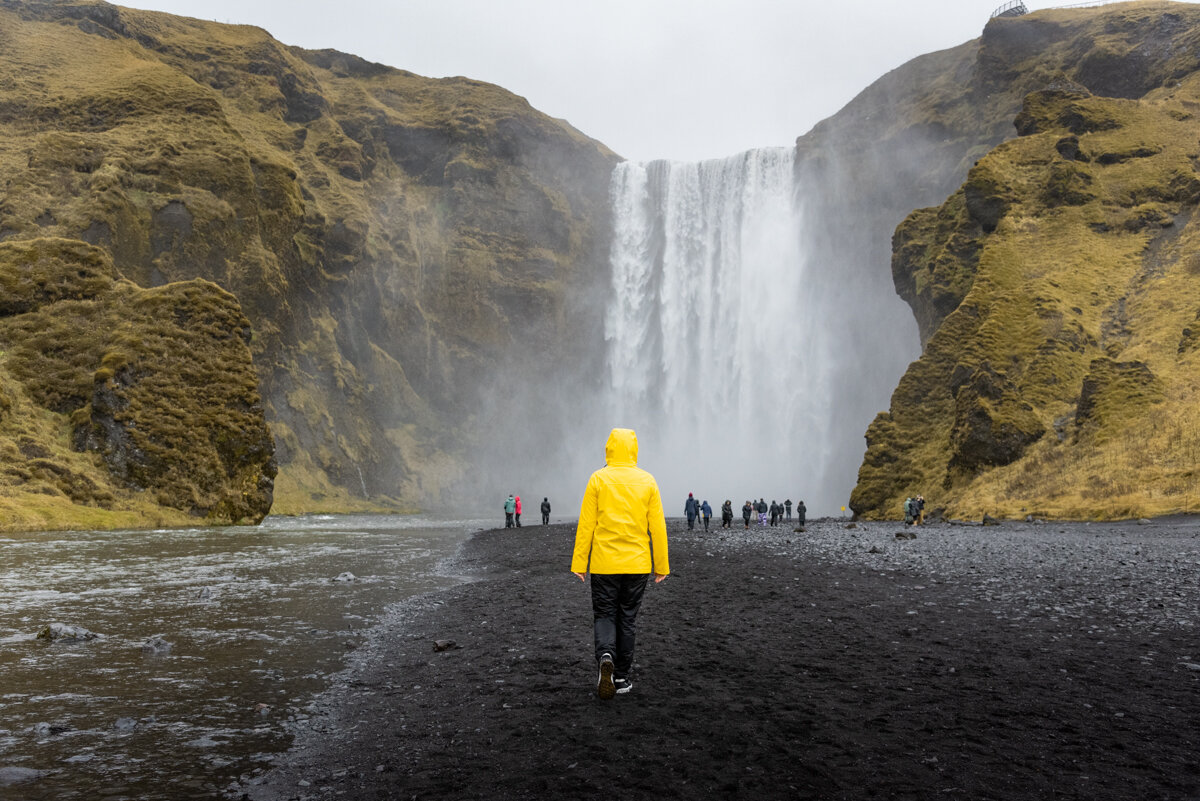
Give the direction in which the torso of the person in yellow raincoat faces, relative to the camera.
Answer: away from the camera

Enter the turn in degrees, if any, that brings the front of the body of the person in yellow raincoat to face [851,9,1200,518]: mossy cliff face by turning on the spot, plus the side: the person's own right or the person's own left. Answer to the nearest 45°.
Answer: approximately 45° to the person's own right

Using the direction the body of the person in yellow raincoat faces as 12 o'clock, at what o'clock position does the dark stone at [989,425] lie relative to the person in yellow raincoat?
The dark stone is roughly at 1 o'clock from the person in yellow raincoat.

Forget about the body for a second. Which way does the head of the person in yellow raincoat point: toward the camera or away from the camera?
away from the camera

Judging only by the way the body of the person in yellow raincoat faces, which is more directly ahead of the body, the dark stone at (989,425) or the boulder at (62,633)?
the dark stone

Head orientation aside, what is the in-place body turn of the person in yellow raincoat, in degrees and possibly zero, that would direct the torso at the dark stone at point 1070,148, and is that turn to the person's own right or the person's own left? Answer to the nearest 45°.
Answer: approximately 45° to the person's own right

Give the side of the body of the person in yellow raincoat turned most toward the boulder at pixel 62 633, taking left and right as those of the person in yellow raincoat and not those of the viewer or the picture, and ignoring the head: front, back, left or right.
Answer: left

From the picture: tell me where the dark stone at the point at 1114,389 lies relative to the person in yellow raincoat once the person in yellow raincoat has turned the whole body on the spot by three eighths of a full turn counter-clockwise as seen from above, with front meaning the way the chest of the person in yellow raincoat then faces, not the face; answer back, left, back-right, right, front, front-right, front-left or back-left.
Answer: back
